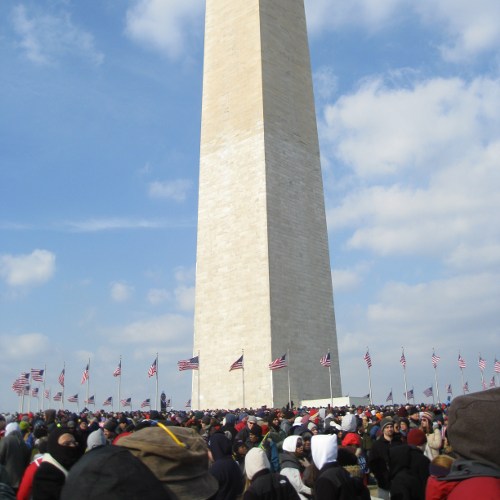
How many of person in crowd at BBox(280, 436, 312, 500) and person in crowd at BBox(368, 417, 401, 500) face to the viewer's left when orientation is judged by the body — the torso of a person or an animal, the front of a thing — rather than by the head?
0

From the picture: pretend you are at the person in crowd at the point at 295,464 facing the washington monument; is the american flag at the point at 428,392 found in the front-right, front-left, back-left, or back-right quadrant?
front-right

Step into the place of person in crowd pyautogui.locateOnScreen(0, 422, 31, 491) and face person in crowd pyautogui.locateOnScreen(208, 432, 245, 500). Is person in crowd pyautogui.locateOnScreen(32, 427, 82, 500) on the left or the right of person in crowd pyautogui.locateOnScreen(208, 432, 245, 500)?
right

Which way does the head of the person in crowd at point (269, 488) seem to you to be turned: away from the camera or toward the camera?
away from the camera
